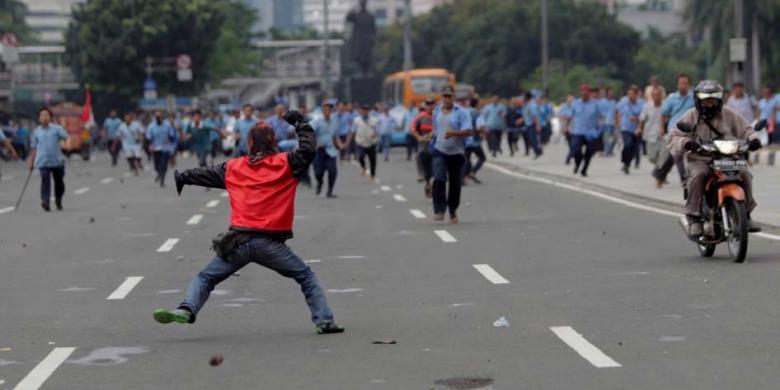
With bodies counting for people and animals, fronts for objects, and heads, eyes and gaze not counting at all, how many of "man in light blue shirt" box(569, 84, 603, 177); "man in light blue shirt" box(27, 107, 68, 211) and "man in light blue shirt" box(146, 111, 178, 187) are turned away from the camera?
0

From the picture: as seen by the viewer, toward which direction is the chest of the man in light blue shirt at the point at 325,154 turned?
toward the camera

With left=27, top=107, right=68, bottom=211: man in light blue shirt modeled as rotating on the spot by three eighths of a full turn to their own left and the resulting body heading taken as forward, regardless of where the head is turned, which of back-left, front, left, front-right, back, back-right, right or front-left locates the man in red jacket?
back-right

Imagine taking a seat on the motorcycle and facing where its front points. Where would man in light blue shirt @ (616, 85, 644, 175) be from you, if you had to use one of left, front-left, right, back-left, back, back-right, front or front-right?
back

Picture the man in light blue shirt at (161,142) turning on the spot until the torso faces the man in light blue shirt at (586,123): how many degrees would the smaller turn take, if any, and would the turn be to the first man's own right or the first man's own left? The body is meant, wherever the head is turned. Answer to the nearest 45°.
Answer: approximately 45° to the first man's own left

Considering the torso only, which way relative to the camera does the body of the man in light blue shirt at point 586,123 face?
toward the camera

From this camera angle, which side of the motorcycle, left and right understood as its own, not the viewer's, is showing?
front

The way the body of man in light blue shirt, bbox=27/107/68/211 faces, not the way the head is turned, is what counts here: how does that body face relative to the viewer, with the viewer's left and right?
facing the viewer

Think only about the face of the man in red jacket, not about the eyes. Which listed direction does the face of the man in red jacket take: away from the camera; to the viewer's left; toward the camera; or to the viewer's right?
away from the camera

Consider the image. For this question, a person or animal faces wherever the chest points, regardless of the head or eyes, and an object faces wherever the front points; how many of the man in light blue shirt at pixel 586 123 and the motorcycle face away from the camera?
0

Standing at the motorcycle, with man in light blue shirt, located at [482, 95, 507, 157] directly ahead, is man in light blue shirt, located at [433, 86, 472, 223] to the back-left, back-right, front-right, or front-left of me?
front-left

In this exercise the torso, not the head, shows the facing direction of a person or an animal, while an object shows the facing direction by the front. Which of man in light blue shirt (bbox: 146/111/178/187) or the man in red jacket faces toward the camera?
the man in light blue shirt

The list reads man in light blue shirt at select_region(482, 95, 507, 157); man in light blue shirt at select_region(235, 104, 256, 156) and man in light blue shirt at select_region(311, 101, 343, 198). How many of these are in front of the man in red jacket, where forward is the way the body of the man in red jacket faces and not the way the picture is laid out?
3

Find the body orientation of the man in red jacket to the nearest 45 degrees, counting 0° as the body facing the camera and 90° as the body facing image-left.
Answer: approximately 180°

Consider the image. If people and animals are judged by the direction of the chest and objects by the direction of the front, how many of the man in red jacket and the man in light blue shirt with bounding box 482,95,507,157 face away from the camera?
1

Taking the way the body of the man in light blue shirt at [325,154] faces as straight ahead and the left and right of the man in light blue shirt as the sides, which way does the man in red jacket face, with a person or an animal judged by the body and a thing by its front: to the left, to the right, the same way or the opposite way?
the opposite way

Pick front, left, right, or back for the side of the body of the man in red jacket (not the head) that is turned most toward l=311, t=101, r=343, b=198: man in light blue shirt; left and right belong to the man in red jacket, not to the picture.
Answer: front
